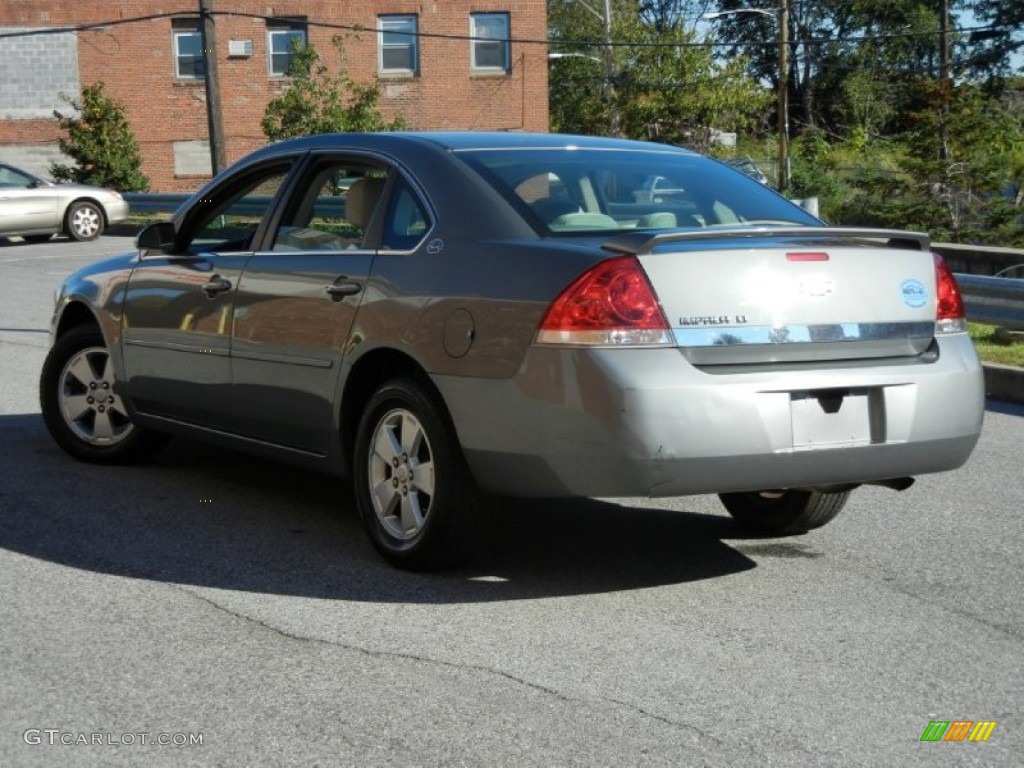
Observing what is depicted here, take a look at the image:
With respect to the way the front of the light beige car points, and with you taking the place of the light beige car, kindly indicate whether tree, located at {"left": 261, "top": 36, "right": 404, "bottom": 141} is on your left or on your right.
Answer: on your left

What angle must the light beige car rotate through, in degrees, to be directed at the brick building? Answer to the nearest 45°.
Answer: approximately 90° to its left

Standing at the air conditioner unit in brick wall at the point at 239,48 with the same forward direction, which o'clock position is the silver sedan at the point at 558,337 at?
The silver sedan is roughly at 12 o'clock from the air conditioner unit in brick wall.

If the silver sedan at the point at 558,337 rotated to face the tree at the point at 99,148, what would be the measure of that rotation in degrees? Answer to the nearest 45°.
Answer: approximately 45° to its right

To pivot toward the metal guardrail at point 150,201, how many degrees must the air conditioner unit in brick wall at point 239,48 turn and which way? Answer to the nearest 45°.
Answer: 0° — it already faces it

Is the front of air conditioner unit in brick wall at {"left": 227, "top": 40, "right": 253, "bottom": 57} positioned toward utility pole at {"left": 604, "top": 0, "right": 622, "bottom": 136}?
no

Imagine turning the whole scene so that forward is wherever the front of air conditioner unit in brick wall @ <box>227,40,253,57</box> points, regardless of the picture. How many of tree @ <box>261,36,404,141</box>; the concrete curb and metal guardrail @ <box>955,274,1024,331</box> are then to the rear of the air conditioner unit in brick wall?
0

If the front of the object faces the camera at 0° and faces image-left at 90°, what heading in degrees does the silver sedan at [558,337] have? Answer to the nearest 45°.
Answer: approximately 135°

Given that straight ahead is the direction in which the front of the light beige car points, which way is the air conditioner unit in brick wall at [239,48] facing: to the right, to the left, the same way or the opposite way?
to the right

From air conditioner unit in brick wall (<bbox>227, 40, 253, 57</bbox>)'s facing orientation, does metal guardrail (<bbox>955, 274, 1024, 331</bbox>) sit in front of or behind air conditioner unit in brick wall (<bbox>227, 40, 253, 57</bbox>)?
in front

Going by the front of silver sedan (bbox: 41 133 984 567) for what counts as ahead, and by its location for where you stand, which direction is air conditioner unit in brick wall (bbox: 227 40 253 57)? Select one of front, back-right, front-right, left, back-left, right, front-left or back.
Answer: front-right

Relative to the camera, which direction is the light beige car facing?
to the viewer's right

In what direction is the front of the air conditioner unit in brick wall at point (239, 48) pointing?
toward the camera

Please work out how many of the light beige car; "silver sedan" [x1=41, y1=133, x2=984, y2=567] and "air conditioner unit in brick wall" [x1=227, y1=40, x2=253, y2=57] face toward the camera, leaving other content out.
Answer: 1

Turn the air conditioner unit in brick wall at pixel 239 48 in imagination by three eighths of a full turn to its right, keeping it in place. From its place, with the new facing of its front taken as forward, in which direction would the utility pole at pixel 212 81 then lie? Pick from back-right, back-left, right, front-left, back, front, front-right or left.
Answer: back-left

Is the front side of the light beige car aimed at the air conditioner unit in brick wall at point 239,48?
no
